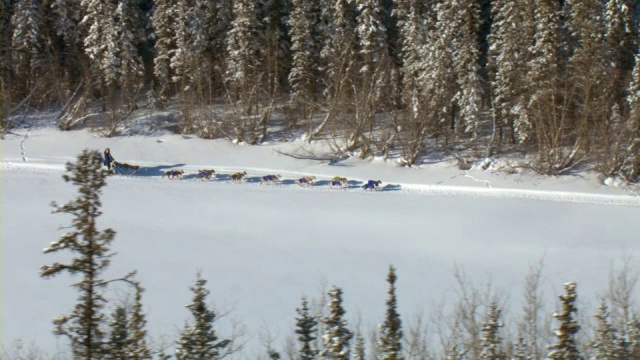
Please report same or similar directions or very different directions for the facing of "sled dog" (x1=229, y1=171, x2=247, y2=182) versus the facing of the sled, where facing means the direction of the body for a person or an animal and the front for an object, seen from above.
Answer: same or similar directions

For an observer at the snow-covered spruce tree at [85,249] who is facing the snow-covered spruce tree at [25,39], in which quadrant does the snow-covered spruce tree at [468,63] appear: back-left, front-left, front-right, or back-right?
front-right

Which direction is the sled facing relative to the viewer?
to the viewer's right

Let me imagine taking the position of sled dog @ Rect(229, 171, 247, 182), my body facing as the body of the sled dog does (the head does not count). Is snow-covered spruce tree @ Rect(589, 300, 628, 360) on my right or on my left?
on my right

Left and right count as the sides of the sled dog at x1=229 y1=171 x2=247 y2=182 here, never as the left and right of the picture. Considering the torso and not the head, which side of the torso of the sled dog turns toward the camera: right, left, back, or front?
right

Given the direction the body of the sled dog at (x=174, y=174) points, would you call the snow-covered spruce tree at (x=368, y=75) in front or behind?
in front

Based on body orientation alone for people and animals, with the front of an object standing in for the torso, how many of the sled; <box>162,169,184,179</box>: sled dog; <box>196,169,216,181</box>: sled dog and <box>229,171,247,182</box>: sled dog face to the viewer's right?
4

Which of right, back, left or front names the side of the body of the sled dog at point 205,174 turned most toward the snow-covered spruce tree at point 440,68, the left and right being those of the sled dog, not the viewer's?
front

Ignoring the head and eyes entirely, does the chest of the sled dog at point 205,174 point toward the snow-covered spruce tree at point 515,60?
yes

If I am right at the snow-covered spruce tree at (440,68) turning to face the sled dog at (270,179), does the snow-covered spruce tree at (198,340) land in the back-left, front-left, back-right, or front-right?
front-left

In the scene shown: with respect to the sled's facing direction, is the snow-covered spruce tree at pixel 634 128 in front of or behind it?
in front

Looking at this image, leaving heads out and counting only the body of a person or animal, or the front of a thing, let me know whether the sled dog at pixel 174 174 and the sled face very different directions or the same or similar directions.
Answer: same or similar directions

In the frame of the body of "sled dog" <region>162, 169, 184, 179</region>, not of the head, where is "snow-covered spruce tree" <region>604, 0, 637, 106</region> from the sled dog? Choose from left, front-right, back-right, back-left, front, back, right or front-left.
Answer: front

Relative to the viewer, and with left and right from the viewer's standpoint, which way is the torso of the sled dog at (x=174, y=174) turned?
facing to the right of the viewer

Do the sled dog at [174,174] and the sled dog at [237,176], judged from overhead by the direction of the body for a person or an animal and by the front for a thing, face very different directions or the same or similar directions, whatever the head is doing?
same or similar directions

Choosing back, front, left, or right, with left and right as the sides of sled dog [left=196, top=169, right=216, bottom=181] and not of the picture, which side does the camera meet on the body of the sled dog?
right

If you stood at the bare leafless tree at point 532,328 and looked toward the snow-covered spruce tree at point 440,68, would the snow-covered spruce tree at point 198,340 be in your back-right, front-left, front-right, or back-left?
back-left

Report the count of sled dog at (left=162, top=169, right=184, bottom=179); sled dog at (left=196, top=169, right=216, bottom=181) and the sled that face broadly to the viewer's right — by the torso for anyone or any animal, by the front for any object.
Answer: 3
